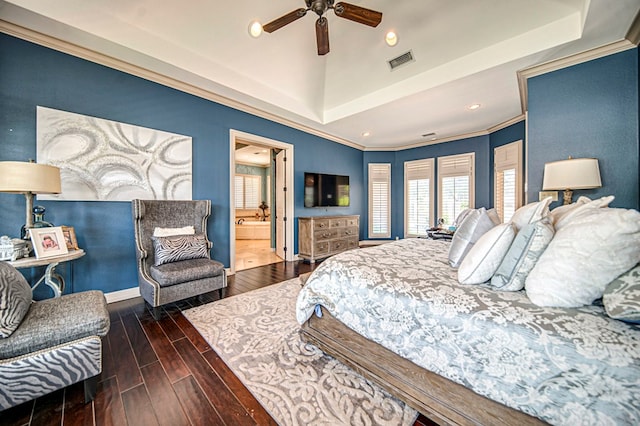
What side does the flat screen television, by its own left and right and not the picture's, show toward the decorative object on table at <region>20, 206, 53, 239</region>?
right

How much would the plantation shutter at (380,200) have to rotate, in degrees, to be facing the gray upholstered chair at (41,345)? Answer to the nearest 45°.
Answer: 0° — it already faces it

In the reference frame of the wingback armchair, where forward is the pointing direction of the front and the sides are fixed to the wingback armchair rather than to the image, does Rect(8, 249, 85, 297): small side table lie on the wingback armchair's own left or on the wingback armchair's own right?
on the wingback armchair's own right

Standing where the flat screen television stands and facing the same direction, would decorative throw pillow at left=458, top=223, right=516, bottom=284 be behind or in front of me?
in front

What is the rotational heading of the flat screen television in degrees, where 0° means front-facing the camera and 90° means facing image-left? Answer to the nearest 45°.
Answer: approximately 315°

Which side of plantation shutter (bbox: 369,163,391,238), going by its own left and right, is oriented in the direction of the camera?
front

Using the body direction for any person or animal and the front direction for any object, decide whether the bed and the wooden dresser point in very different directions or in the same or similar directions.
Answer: very different directions

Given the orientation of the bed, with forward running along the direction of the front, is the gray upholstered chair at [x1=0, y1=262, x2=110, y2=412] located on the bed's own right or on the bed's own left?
on the bed's own left

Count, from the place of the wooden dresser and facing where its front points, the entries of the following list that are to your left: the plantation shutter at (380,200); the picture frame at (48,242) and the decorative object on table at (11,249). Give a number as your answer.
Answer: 1

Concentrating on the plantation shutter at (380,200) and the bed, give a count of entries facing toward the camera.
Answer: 1

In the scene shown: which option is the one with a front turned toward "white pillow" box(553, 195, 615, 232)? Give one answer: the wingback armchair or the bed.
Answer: the wingback armchair

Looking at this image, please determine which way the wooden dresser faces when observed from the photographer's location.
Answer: facing the viewer and to the right of the viewer
